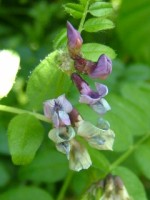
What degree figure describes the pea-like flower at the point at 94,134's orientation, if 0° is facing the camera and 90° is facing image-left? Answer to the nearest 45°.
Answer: approximately 270°

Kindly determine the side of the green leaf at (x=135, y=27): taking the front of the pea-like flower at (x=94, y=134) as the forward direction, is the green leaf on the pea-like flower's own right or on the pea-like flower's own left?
on the pea-like flower's own left
